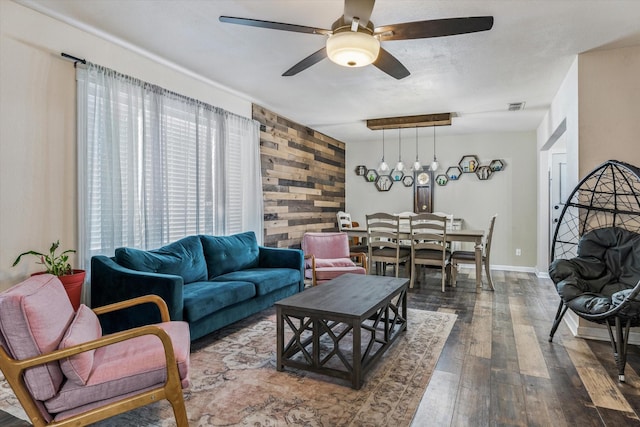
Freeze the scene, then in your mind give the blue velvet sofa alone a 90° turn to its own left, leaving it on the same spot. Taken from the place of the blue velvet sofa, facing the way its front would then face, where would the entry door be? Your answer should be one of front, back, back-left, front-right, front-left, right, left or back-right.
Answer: front-right

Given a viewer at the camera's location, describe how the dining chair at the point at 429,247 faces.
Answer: facing away from the viewer

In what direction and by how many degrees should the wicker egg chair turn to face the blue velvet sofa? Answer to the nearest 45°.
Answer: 0° — it already faces it

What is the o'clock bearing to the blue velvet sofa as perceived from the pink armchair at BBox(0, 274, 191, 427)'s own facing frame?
The blue velvet sofa is roughly at 10 o'clock from the pink armchair.

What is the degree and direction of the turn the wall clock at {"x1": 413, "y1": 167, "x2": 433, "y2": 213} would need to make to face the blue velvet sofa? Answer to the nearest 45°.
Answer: approximately 45° to its right

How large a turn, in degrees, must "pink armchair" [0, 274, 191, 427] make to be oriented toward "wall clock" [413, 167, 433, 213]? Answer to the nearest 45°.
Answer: approximately 45° to its left

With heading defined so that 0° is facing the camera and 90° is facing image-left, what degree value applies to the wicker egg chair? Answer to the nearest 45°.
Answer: approximately 45°

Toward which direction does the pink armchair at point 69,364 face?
to the viewer's right

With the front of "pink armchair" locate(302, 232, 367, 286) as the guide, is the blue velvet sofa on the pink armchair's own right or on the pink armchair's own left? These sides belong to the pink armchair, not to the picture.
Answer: on the pink armchair's own right

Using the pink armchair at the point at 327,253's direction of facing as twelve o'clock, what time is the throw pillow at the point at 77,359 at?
The throw pillow is roughly at 2 o'clock from the pink armchair.
